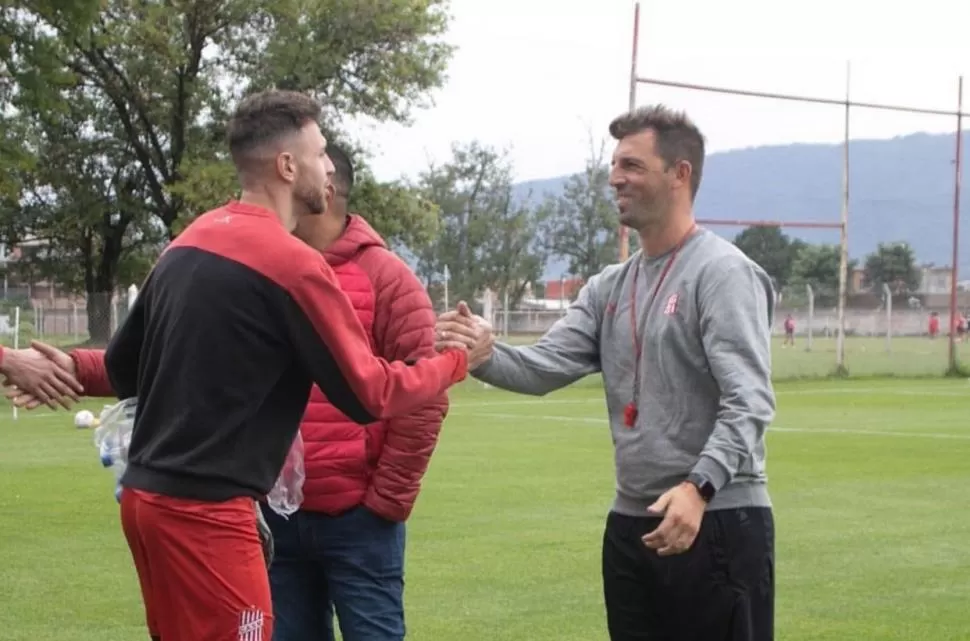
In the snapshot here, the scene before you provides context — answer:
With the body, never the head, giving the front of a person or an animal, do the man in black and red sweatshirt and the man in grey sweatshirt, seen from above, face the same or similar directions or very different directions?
very different directions

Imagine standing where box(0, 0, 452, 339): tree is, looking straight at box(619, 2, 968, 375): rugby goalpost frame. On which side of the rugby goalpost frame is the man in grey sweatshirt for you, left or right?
right

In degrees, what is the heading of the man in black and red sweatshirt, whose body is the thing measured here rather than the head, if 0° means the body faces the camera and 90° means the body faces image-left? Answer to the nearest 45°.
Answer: approximately 225°

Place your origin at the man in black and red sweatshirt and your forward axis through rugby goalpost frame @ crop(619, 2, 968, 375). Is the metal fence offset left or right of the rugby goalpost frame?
left

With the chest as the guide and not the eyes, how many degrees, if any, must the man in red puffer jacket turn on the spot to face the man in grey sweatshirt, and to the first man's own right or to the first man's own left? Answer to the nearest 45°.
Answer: approximately 90° to the first man's own left

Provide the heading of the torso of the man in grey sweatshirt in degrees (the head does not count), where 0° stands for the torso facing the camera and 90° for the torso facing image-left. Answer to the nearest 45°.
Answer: approximately 45°

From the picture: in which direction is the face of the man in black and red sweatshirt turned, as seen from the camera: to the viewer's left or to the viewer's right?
to the viewer's right

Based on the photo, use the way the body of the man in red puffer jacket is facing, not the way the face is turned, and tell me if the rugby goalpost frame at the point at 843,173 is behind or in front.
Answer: behind

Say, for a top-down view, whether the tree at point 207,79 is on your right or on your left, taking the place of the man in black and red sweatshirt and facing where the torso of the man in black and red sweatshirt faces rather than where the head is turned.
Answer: on your left

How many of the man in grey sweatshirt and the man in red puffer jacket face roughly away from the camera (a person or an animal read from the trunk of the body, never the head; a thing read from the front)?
0

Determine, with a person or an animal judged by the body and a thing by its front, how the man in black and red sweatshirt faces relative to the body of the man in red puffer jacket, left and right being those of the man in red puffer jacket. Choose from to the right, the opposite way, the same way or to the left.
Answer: the opposite way

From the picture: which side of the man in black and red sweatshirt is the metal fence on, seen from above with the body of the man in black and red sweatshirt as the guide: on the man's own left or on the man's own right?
on the man's own left

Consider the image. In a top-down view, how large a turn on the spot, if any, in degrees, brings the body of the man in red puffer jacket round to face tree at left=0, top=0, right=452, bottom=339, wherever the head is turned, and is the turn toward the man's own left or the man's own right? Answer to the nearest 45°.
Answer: approximately 135° to the man's own right

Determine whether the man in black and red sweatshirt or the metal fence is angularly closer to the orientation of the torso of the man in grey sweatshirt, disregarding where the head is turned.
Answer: the man in black and red sweatshirt
